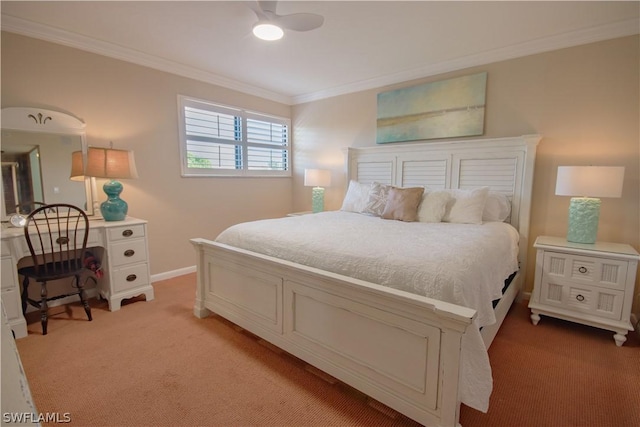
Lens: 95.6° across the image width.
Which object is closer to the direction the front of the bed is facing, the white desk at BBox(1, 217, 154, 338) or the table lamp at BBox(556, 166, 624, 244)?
the white desk

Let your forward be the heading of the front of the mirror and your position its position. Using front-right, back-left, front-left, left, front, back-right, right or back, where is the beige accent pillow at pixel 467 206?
front-left

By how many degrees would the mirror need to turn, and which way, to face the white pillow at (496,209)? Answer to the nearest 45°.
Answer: approximately 45° to its left

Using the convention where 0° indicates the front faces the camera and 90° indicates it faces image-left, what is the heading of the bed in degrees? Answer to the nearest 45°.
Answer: approximately 45°

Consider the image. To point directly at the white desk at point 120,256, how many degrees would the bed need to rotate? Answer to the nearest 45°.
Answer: approximately 45° to its right

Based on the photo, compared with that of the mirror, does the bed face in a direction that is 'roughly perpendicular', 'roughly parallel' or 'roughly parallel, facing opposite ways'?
roughly perpendicular

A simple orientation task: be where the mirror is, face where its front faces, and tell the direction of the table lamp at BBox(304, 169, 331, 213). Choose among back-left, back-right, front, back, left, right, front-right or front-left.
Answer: left

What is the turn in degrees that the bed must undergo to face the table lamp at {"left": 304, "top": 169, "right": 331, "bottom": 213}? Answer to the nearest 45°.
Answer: approximately 135° to its right

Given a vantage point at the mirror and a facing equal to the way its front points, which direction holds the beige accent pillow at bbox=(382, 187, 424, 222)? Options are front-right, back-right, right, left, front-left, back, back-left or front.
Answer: front-left
